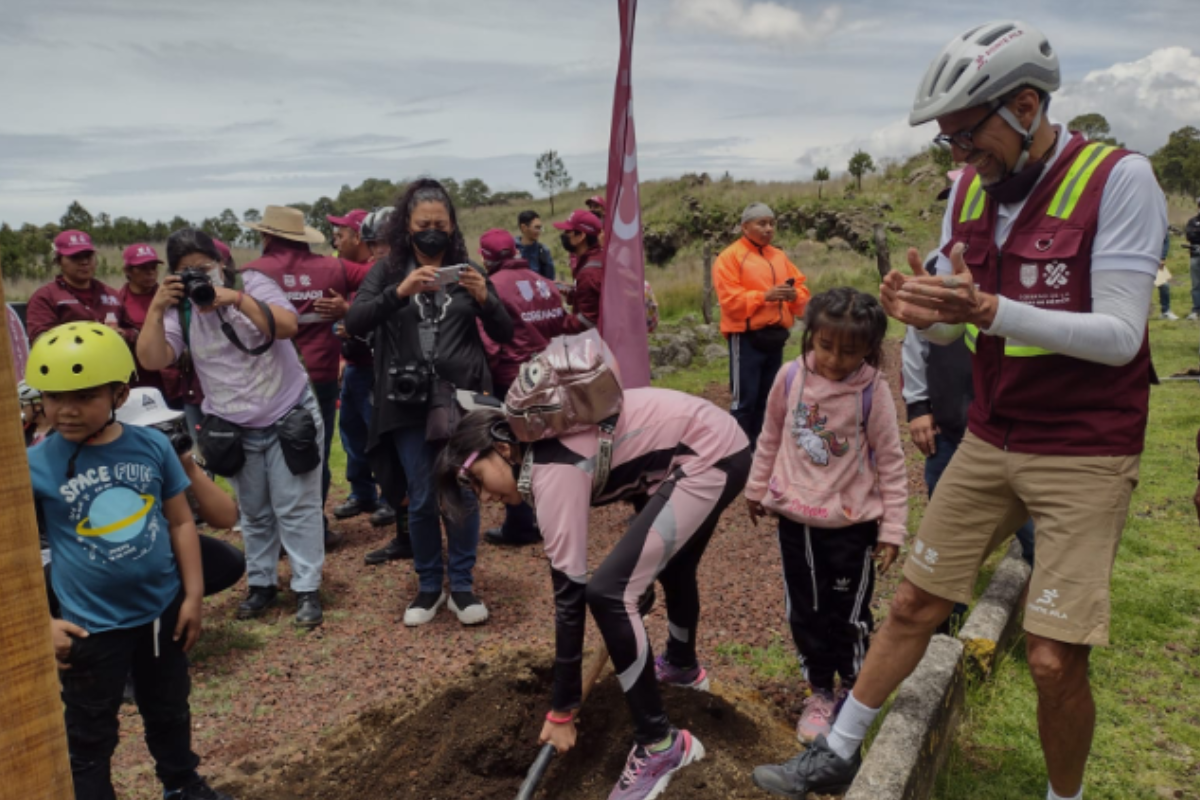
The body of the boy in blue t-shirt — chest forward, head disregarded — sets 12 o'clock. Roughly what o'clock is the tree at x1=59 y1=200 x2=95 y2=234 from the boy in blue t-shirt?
The tree is roughly at 6 o'clock from the boy in blue t-shirt.

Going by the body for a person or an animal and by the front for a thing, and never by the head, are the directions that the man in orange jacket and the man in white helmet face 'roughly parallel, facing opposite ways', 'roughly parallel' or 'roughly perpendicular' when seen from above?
roughly perpendicular

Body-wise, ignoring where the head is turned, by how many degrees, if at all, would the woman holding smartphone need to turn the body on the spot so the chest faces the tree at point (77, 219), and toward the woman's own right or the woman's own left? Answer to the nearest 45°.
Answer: approximately 180°

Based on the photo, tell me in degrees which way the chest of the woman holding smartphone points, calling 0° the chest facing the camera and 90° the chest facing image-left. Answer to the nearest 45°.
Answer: approximately 0°

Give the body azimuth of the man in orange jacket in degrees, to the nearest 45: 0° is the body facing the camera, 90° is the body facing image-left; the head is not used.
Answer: approximately 315°

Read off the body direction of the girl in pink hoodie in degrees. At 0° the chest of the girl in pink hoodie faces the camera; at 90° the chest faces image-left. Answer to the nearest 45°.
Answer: approximately 0°

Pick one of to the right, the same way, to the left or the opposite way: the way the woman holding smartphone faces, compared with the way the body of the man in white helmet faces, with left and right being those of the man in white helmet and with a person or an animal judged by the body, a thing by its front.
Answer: to the left

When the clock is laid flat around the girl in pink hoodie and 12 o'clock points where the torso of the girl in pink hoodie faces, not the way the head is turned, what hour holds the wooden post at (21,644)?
The wooden post is roughly at 1 o'clock from the girl in pink hoodie.

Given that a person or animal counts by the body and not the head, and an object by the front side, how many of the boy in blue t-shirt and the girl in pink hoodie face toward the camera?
2

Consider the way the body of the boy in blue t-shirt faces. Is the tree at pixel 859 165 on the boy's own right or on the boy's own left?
on the boy's own left
